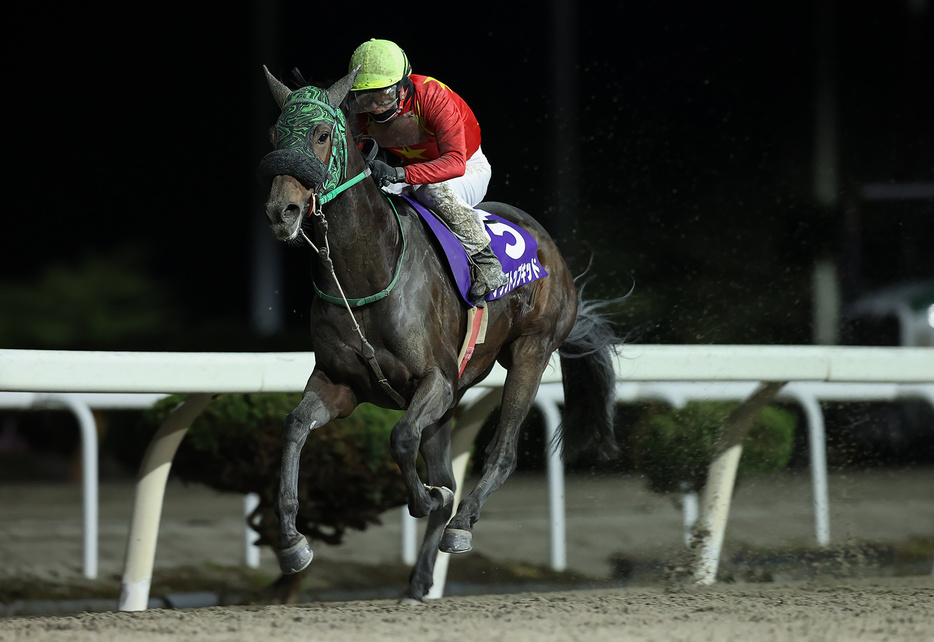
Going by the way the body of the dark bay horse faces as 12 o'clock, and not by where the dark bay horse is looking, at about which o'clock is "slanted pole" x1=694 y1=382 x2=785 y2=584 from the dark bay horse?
The slanted pole is roughly at 6 o'clock from the dark bay horse.

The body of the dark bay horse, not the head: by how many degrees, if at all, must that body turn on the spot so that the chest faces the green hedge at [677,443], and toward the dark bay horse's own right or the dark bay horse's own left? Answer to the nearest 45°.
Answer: approximately 180°

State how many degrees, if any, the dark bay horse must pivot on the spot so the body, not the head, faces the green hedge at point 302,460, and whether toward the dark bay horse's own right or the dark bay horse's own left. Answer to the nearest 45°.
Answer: approximately 135° to the dark bay horse's own right

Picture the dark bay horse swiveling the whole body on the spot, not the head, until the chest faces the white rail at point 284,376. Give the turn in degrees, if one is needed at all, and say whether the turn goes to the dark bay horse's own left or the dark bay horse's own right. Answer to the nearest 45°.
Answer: approximately 90° to the dark bay horse's own right

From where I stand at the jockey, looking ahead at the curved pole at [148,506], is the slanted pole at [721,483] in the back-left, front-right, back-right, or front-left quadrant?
back-right

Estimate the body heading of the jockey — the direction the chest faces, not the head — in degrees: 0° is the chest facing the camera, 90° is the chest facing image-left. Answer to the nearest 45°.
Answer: approximately 45°
